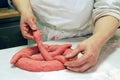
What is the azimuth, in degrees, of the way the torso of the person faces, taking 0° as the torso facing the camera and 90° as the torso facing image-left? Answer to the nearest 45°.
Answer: approximately 0°
